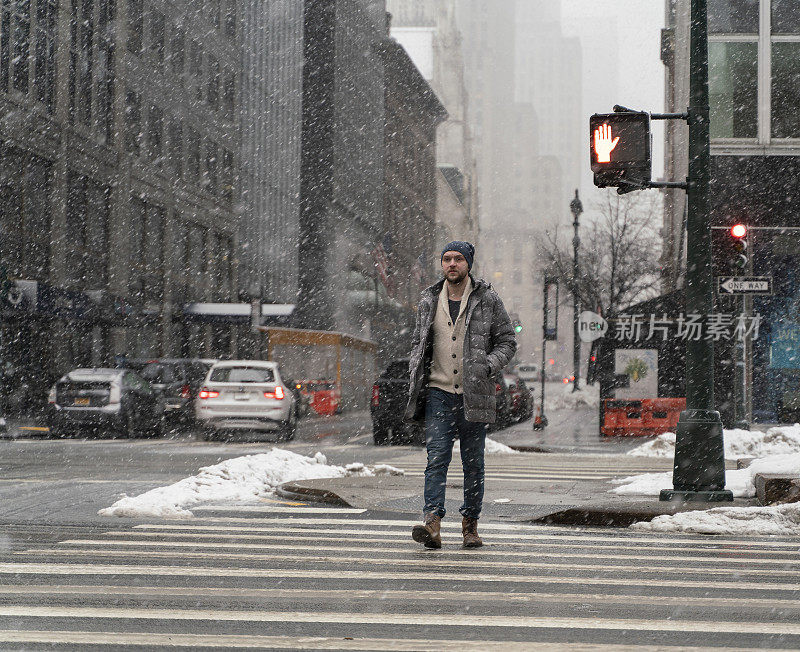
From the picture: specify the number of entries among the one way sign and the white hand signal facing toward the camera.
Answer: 2

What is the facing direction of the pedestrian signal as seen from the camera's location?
facing the viewer

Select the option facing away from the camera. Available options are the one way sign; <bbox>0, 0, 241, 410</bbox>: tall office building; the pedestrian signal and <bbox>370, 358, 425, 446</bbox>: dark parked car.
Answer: the dark parked car

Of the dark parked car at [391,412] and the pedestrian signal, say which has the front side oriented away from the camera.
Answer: the dark parked car

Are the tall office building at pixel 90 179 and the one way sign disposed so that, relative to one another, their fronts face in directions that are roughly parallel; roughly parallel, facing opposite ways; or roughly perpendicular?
roughly perpendicular

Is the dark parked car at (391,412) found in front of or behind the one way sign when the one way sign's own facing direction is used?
behind

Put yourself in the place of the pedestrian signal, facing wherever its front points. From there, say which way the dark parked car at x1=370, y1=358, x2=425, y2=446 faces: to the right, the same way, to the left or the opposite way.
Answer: the opposite way

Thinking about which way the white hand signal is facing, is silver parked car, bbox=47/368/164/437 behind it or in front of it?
behind

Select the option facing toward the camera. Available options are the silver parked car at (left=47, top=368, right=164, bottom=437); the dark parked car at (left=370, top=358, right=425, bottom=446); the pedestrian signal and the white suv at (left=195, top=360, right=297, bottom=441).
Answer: the pedestrian signal

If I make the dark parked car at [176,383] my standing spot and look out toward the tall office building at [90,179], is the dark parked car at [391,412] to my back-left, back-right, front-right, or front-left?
back-right

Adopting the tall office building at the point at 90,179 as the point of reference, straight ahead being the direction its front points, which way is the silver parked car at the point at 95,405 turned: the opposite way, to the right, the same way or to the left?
to the left

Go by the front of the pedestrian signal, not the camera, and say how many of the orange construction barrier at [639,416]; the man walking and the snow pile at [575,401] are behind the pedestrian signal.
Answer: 2

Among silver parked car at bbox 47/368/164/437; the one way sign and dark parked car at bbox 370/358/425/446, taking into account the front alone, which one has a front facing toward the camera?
the one way sign

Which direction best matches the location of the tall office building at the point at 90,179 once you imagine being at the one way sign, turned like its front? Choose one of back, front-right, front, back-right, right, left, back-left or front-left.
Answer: back-right

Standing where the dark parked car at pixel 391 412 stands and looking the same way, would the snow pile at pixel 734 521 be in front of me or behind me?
behind

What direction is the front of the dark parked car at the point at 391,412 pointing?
away from the camera

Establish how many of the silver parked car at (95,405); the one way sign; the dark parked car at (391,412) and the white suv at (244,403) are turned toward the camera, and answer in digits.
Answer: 1
